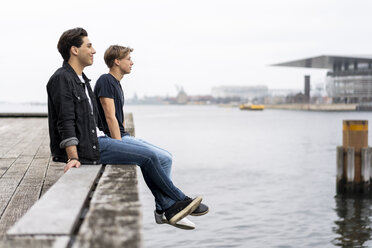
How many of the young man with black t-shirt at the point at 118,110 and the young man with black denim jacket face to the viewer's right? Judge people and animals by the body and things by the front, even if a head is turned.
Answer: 2

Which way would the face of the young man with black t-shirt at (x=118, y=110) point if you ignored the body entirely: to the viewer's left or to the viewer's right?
to the viewer's right

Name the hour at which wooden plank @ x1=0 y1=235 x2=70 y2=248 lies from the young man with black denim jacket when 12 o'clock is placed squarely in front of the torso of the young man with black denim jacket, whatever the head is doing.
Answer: The wooden plank is roughly at 3 o'clock from the young man with black denim jacket.

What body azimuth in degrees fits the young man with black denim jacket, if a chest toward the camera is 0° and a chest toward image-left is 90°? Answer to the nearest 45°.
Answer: approximately 270°

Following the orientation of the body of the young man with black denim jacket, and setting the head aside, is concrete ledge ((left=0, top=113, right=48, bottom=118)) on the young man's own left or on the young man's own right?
on the young man's own left

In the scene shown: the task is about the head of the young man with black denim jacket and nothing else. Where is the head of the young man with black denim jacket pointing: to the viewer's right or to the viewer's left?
to the viewer's right

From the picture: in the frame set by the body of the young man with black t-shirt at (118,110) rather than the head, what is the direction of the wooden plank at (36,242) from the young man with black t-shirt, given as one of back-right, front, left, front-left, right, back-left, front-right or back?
right

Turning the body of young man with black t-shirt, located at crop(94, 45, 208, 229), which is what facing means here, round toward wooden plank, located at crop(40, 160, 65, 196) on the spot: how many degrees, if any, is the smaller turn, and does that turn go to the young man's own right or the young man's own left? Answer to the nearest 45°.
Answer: approximately 135° to the young man's own left

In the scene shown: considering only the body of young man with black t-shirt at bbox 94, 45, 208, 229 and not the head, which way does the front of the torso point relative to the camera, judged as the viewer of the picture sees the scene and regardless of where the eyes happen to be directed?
to the viewer's right

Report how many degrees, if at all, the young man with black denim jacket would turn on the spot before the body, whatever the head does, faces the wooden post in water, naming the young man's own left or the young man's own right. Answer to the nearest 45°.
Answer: approximately 45° to the young man's own left

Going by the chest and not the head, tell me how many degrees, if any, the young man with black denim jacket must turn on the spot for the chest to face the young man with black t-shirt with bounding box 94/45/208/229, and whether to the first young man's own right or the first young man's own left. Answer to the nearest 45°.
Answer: approximately 45° to the first young man's own left
